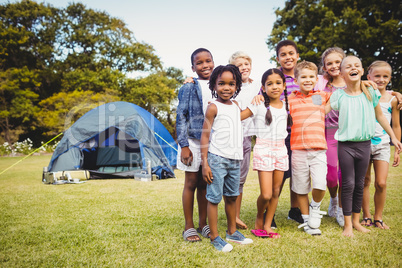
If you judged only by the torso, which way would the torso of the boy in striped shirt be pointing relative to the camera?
toward the camera

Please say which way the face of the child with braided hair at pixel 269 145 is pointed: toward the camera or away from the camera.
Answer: toward the camera

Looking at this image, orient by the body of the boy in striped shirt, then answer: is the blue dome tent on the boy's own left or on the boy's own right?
on the boy's own right

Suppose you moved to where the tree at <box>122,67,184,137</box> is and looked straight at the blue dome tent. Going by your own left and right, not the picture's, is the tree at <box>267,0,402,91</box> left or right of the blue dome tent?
left

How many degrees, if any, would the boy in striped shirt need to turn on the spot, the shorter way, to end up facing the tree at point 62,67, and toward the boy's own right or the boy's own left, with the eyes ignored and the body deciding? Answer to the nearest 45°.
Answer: approximately 135° to the boy's own right

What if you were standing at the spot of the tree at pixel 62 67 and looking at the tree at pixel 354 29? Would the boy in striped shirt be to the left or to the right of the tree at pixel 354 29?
right

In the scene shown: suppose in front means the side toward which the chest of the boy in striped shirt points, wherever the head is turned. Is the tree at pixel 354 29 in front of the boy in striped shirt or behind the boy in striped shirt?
behind
